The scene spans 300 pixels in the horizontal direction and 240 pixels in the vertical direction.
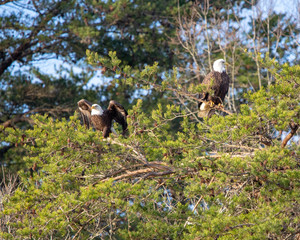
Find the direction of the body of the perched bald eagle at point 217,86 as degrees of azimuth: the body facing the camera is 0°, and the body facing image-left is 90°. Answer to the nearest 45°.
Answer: approximately 315°
